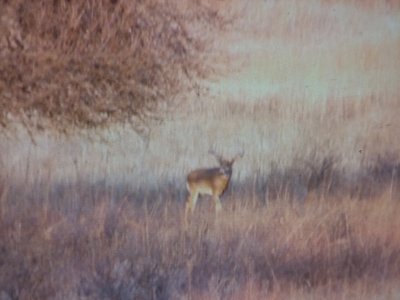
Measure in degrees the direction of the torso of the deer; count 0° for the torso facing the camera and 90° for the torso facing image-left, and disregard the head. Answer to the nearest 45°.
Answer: approximately 270°
